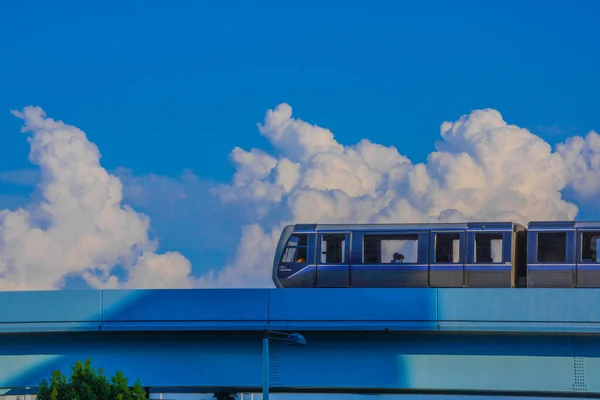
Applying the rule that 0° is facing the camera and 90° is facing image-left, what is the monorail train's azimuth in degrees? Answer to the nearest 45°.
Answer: approximately 90°
